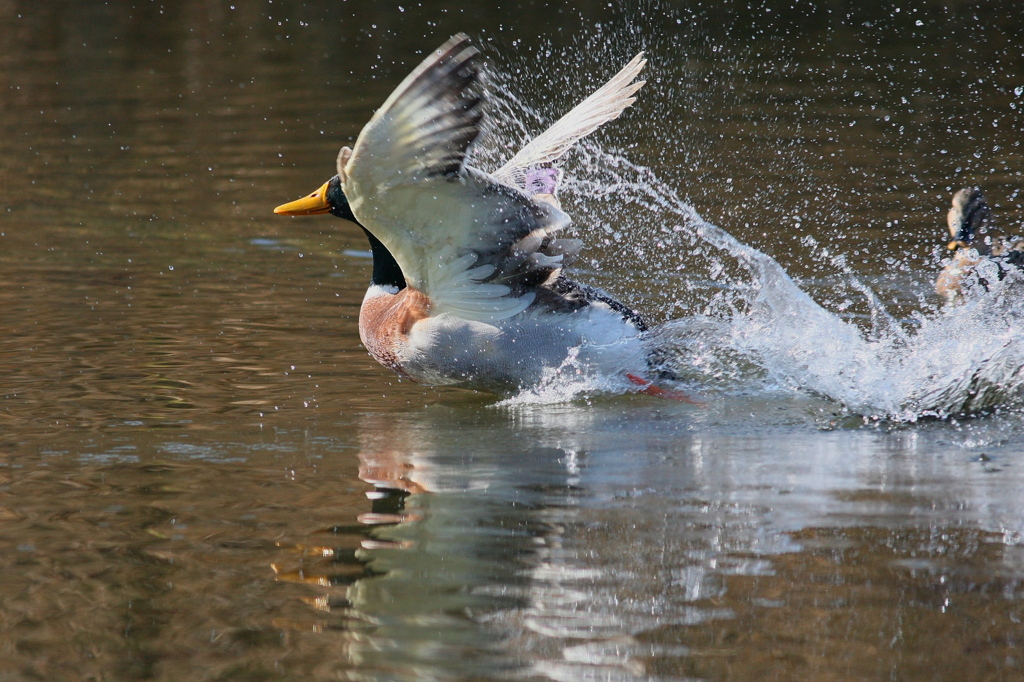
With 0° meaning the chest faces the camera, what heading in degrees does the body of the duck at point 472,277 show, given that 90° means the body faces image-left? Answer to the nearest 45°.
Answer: approximately 90°

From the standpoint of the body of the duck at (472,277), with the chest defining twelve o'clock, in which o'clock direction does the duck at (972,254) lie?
the duck at (972,254) is roughly at 5 o'clock from the duck at (472,277).
